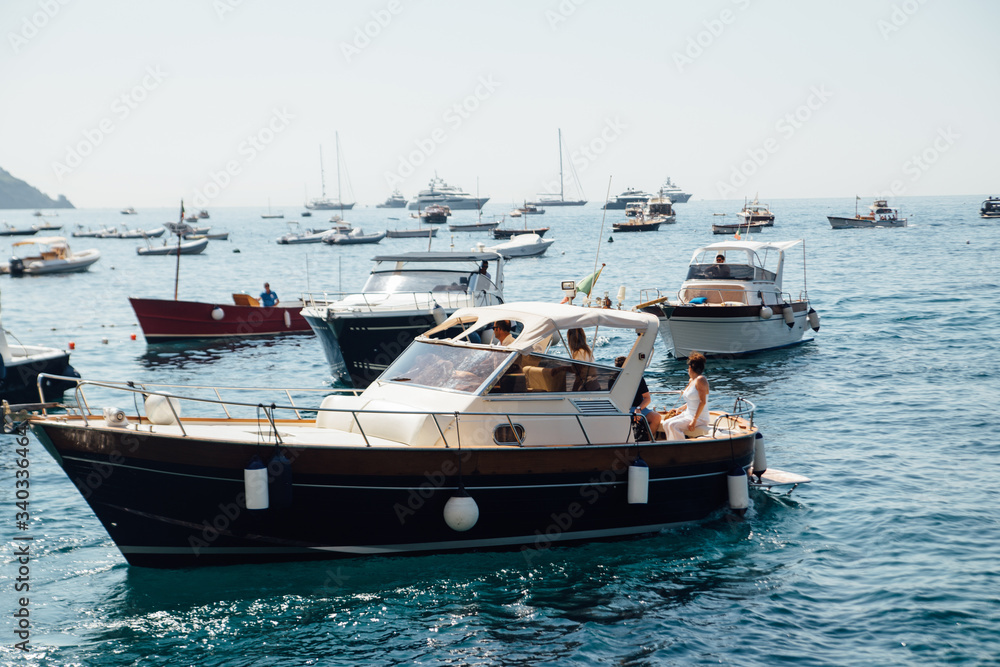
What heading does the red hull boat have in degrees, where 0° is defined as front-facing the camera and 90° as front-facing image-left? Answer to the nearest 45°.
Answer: approximately 90°

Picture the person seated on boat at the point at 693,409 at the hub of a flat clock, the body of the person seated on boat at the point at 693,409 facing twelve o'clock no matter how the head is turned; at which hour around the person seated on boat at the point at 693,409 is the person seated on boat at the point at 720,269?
the person seated on boat at the point at 720,269 is roughly at 3 o'clock from the person seated on boat at the point at 693,409.

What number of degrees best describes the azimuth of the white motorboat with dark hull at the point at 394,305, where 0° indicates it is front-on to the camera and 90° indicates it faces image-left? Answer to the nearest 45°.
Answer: approximately 45°

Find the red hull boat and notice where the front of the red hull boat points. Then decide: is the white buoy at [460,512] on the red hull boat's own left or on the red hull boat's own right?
on the red hull boat's own left

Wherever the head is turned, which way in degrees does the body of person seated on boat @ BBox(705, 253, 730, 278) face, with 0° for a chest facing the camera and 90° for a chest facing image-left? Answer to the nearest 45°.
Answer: approximately 45°

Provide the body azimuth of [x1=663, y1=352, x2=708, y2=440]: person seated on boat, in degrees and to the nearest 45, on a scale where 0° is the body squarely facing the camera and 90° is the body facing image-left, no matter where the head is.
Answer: approximately 90°

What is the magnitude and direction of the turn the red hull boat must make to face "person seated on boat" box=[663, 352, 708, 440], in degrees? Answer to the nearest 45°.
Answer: approximately 90° to its left

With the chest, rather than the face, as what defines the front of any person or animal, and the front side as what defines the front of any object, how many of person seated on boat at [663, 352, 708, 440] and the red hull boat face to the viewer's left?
2

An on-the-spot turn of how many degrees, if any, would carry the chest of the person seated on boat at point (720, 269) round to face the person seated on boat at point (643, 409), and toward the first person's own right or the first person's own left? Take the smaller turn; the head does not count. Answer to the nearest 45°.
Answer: approximately 45° to the first person's own left

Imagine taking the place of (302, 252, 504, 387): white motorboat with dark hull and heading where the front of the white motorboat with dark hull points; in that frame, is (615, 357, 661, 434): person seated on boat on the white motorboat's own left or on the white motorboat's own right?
on the white motorboat's own left
